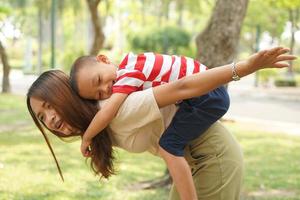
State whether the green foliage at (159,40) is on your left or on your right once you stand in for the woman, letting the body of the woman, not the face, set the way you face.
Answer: on your right

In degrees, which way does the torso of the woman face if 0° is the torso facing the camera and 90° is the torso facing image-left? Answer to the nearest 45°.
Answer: approximately 90°
